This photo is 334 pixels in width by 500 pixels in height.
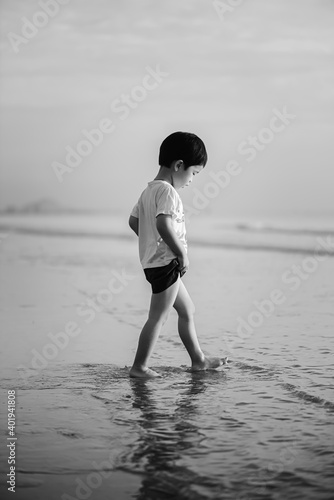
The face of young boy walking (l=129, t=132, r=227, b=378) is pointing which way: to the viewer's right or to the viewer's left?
to the viewer's right

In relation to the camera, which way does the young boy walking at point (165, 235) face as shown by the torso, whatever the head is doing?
to the viewer's right
